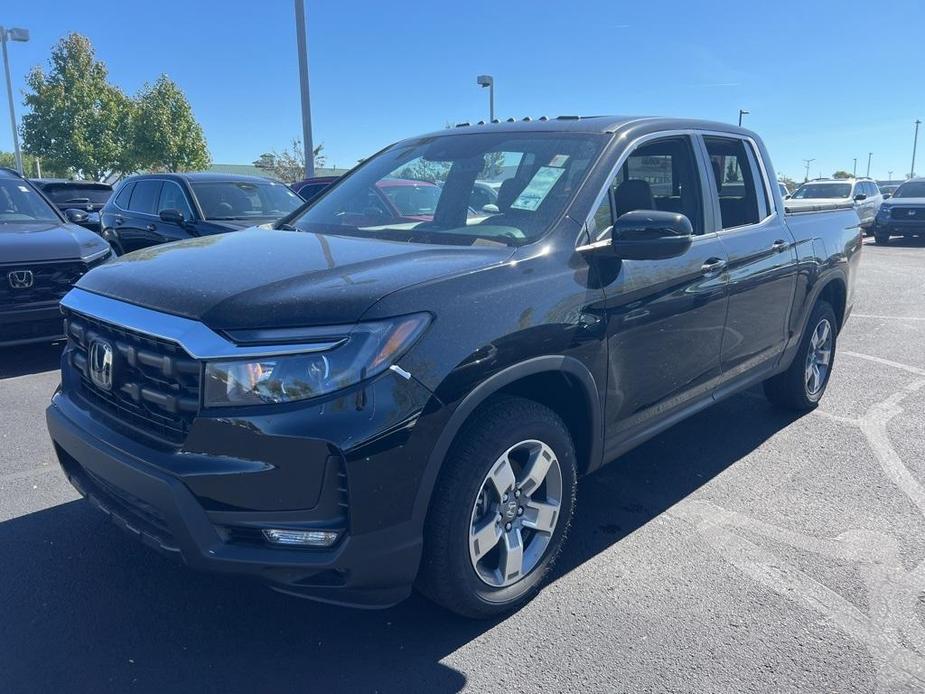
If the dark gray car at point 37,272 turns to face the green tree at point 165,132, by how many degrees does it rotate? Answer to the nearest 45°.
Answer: approximately 135° to its left

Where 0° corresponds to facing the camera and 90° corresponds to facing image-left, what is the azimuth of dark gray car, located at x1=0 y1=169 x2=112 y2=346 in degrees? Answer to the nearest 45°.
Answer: approximately 315°

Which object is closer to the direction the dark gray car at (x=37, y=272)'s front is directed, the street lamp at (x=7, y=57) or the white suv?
the white suv

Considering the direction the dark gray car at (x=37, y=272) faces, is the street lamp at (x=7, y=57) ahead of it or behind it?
behind

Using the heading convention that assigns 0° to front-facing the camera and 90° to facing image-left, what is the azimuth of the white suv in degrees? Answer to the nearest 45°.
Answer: approximately 45°
